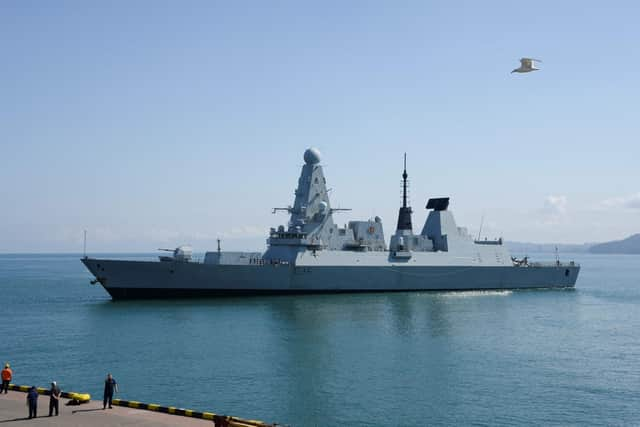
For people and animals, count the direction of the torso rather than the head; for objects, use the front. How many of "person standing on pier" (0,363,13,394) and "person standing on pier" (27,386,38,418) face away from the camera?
2

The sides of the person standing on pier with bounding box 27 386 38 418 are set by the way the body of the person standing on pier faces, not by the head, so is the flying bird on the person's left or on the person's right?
on the person's right

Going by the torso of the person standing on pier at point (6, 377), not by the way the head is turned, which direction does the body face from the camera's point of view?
away from the camera

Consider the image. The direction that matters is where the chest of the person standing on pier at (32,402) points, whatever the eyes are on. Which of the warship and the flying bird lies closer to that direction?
the warship

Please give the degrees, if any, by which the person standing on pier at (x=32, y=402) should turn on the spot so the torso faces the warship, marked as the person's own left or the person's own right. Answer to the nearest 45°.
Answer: approximately 45° to the person's own right

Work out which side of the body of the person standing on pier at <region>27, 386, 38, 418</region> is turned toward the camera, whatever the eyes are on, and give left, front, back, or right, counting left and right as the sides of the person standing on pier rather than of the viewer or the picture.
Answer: back

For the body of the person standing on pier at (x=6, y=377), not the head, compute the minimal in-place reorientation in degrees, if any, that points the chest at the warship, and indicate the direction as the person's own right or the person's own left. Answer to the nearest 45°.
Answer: approximately 45° to the person's own right

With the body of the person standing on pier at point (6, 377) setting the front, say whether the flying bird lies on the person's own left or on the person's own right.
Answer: on the person's own right

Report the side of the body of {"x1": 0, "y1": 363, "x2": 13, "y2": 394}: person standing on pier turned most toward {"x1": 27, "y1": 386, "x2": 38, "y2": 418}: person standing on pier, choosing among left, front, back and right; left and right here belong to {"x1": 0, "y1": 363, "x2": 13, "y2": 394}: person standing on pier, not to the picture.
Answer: back

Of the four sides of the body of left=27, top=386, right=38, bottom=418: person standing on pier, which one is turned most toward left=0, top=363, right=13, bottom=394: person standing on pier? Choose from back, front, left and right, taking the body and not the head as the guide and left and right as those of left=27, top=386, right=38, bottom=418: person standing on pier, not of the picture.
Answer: front
